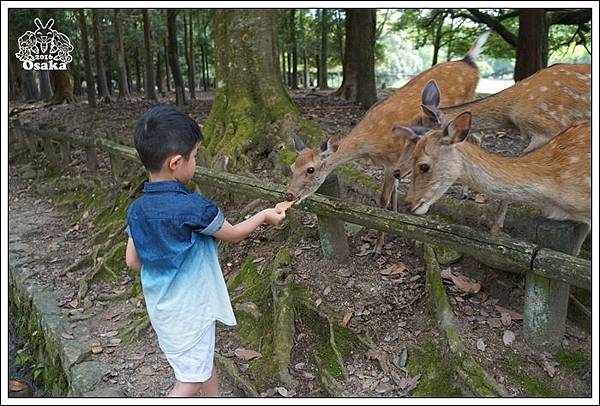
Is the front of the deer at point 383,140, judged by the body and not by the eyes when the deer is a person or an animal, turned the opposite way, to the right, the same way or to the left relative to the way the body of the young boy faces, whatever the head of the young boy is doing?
the opposite way

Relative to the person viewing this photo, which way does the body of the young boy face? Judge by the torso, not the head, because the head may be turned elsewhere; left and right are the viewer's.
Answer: facing away from the viewer and to the right of the viewer

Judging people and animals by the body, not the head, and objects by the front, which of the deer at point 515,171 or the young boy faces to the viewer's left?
the deer

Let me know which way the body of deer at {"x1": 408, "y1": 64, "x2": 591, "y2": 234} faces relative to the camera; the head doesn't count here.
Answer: to the viewer's left

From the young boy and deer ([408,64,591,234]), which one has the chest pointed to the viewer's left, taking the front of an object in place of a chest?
the deer

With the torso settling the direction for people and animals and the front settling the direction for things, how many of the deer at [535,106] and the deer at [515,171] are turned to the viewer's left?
2

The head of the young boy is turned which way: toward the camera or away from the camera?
away from the camera

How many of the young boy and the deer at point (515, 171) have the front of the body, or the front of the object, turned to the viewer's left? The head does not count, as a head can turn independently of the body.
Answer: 1

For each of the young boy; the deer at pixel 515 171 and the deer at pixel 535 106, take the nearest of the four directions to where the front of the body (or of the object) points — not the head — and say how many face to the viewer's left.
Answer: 2

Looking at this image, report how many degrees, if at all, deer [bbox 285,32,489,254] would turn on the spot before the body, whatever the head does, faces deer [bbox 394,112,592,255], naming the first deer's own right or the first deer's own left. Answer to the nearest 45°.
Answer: approximately 90° to the first deer's own left

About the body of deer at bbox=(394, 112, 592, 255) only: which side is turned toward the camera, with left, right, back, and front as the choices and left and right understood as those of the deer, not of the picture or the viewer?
left

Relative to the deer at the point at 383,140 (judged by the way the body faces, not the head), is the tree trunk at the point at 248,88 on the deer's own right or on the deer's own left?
on the deer's own right
